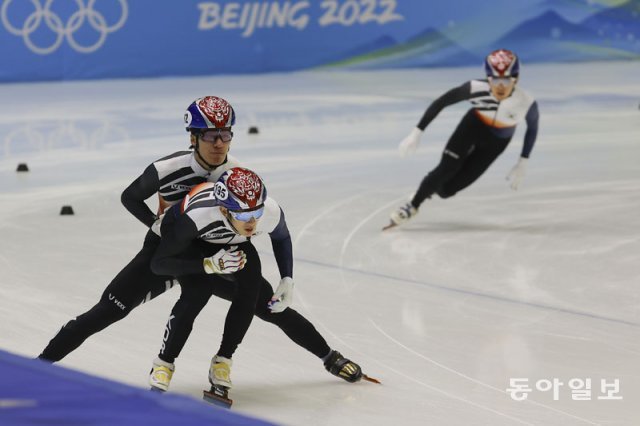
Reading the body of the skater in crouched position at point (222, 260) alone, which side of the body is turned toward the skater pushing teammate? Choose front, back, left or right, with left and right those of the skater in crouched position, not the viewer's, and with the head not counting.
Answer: back

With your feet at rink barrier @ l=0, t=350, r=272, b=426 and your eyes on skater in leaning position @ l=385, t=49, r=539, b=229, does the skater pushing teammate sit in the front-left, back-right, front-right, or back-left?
front-left

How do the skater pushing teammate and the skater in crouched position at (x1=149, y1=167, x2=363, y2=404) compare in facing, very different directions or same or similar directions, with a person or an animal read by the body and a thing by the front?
same or similar directions

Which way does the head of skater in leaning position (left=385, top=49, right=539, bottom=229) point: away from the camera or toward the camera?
toward the camera

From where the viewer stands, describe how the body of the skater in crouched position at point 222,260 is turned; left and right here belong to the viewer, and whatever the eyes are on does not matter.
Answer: facing the viewer and to the right of the viewer

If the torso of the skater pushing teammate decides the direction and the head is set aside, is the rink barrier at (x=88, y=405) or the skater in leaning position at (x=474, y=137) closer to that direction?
the rink barrier

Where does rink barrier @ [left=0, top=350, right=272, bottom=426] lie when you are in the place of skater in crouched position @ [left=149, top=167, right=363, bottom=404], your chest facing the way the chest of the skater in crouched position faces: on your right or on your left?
on your right

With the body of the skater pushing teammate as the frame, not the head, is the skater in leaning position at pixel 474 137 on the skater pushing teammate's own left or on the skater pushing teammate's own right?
on the skater pushing teammate's own left

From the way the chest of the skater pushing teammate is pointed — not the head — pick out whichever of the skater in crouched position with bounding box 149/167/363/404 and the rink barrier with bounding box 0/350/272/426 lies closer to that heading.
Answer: the skater in crouched position

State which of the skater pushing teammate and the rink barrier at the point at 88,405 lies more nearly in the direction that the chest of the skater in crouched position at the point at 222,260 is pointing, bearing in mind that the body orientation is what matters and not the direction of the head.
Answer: the rink barrier

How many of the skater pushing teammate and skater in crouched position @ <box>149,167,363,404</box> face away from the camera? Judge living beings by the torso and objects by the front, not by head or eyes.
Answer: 0

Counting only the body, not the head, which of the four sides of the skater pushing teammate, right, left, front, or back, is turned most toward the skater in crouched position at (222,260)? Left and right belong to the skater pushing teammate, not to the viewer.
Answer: front
